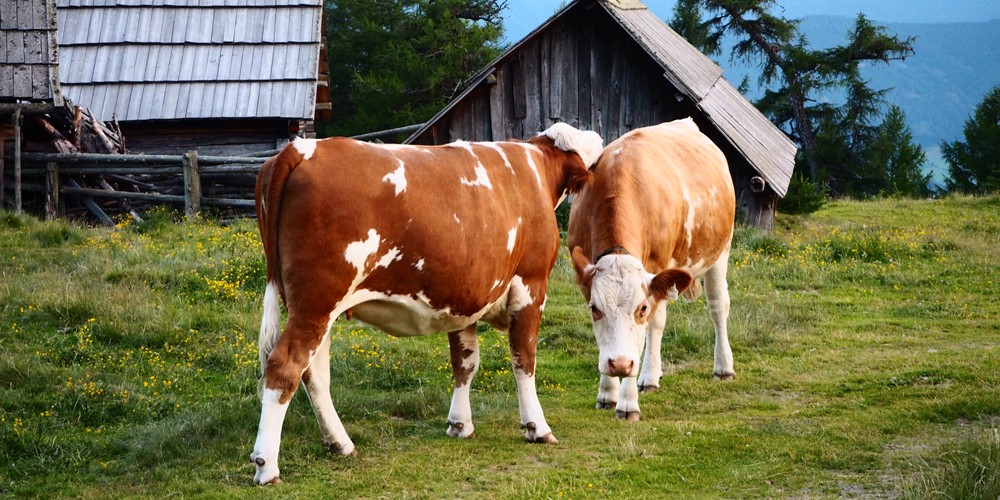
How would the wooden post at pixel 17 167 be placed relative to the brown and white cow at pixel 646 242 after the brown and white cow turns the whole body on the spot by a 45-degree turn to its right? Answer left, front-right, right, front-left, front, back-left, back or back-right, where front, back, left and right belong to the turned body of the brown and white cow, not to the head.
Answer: front-right

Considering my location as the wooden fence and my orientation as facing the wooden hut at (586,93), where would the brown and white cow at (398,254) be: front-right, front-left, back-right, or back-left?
front-right

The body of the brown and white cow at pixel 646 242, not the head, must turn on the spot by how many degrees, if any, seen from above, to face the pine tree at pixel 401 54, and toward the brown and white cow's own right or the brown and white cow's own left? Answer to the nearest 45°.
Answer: approximately 135° to the brown and white cow's own right

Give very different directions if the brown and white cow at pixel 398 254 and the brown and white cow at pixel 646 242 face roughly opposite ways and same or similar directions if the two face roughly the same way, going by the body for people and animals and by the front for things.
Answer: very different directions

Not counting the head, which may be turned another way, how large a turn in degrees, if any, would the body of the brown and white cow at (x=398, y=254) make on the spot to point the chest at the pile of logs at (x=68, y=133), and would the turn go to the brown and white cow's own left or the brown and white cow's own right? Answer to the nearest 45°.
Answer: approximately 90° to the brown and white cow's own left

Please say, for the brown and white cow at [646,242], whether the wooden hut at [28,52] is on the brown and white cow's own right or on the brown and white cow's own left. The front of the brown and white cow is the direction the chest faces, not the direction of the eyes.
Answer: on the brown and white cow's own right

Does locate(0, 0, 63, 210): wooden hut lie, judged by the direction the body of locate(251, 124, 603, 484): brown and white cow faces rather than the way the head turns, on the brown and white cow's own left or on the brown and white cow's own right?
on the brown and white cow's own left

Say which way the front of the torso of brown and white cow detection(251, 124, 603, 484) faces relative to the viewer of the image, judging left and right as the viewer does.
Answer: facing away from the viewer and to the right of the viewer

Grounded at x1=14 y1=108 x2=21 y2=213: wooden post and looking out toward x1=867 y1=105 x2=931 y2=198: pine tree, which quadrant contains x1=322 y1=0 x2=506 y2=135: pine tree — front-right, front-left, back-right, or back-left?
front-left

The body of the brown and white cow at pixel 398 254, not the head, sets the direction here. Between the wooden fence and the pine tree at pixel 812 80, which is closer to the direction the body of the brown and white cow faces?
the pine tree

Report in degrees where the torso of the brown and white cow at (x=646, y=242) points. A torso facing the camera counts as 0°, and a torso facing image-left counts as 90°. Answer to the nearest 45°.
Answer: approximately 45°

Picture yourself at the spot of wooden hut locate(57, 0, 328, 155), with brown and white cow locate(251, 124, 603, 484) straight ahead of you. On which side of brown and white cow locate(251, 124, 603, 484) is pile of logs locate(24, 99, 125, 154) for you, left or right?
right

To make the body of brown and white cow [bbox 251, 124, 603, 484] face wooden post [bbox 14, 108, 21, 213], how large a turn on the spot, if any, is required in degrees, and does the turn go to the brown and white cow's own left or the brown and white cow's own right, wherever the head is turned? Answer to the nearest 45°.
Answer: approximately 90° to the brown and white cow's own left

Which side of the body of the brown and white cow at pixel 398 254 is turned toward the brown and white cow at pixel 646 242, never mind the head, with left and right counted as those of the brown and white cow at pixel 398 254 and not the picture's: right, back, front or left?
front
